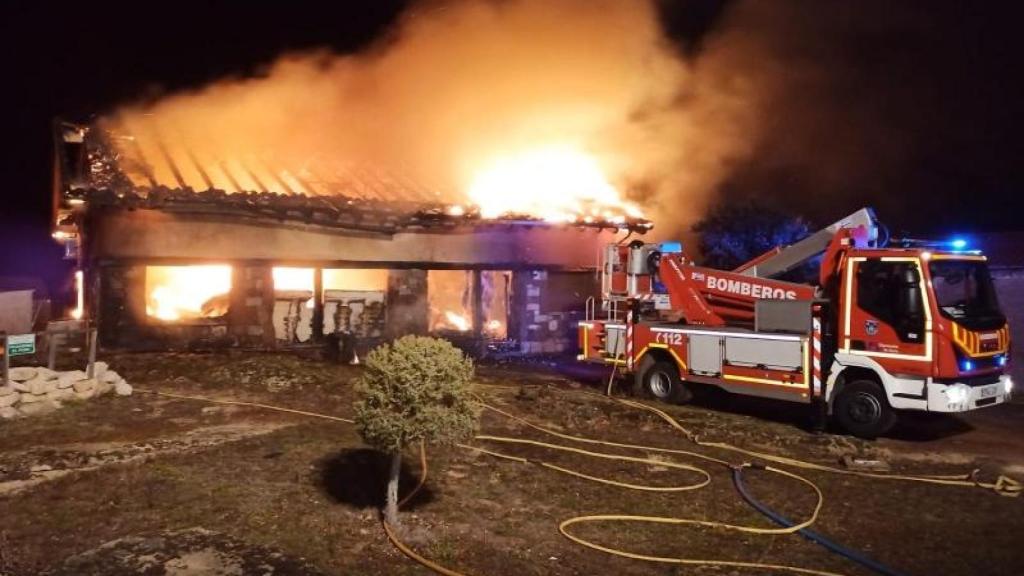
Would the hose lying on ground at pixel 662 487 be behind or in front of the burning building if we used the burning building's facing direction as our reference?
in front

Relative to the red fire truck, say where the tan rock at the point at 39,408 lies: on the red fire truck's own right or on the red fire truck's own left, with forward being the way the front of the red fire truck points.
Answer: on the red fire truck's own right

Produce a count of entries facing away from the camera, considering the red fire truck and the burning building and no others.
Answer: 0

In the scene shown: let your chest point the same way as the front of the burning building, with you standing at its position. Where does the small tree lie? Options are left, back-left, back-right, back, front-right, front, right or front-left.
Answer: front

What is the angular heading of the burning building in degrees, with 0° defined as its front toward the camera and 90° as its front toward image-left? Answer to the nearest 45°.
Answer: approximately 0°

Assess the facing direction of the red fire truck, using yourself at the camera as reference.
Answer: facing the viewer and to the right of the viewer

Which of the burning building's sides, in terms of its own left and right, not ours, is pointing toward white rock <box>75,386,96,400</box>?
front

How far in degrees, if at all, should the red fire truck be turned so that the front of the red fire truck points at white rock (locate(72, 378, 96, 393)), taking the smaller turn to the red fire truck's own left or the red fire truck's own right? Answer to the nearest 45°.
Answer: approximately 135° to the red fire truck's own right

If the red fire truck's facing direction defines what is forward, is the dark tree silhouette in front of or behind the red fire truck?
behind
